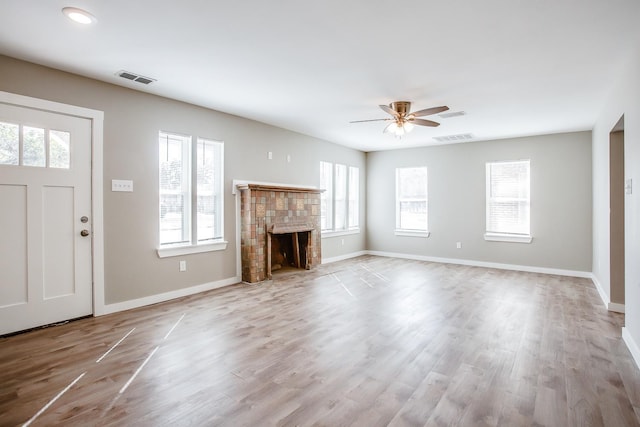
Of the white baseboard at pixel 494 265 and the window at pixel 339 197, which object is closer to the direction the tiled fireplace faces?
the white baseboard

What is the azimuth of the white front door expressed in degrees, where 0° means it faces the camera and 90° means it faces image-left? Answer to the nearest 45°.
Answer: approximately 315°

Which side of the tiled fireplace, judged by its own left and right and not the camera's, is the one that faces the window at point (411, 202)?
left

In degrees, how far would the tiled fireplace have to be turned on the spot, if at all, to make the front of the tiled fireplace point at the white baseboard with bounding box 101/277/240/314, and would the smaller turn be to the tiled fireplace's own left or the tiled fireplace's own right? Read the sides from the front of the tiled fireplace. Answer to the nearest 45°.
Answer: approximately 90° to the tiled fireplace's own right

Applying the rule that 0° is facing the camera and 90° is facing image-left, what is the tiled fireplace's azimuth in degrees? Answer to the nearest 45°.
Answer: approximately 315°

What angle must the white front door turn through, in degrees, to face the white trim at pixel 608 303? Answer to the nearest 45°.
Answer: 0° — it already faces it

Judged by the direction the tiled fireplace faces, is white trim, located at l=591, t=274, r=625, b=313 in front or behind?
in front

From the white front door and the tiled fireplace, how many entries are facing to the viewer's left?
0

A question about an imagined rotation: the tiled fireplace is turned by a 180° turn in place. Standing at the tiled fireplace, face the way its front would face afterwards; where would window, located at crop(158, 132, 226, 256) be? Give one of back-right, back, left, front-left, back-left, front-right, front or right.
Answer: left

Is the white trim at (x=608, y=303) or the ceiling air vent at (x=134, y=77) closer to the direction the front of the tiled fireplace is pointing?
the white trim

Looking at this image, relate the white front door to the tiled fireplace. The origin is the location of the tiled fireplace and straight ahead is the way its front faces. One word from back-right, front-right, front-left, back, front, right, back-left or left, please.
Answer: right
